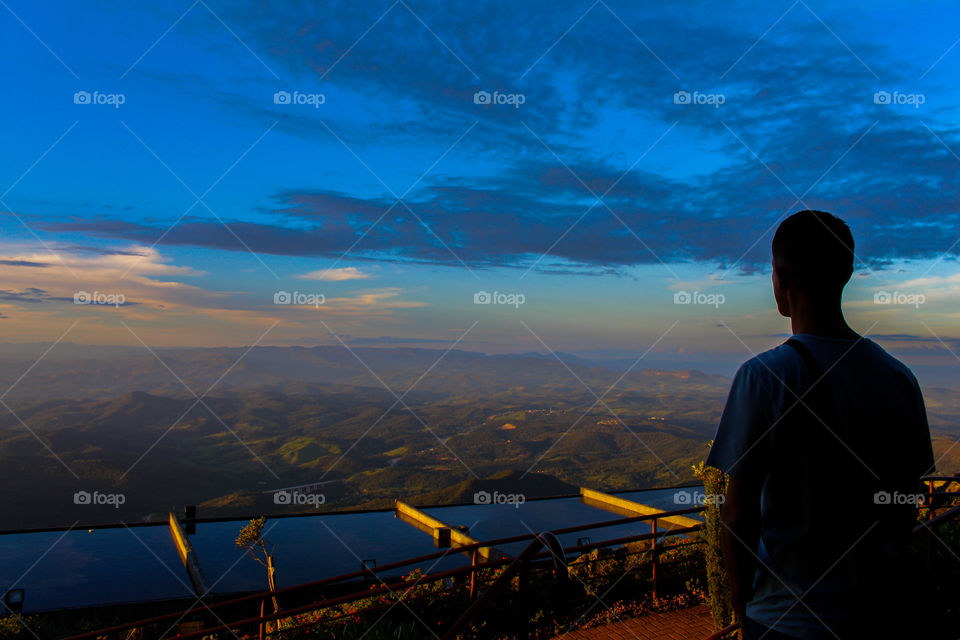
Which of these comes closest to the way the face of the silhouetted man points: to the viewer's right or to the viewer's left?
to the viewer's left

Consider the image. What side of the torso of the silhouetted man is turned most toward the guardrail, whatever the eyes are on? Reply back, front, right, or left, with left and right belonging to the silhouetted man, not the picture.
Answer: front

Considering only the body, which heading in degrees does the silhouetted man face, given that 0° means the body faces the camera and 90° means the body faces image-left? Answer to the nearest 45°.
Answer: approximately 135°

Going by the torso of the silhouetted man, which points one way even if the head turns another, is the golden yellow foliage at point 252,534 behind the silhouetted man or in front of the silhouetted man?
in front
